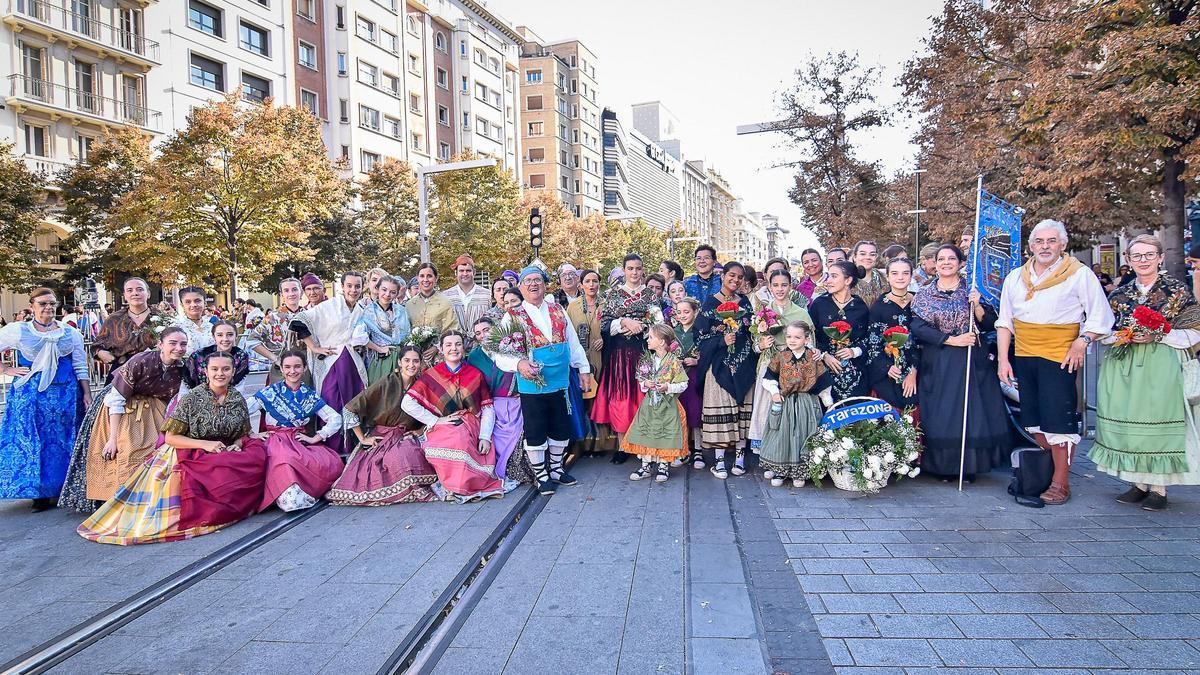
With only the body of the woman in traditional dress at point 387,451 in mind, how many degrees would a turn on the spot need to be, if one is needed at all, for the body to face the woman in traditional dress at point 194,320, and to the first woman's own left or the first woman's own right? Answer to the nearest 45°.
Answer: approximately 180°

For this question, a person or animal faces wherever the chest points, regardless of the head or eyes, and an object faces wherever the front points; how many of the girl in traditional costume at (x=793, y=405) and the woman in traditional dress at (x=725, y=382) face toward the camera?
2

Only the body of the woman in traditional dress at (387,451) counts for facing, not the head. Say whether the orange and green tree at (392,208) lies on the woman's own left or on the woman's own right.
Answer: on the woman's own left

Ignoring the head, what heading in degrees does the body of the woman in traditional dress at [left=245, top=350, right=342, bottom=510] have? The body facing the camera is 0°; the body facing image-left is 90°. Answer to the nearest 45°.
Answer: approximately 0°

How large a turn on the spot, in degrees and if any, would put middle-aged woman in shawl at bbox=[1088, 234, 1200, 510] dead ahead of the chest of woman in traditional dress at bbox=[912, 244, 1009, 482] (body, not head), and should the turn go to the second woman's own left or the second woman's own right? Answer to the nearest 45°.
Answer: approximately 90° to the second woman's own left

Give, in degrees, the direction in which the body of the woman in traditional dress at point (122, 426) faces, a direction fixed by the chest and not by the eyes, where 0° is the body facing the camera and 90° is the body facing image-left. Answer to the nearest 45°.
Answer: approximately 315°

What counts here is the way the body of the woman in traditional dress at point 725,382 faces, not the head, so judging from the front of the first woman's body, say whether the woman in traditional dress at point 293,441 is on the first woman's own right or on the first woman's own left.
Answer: on the first woman's own right
